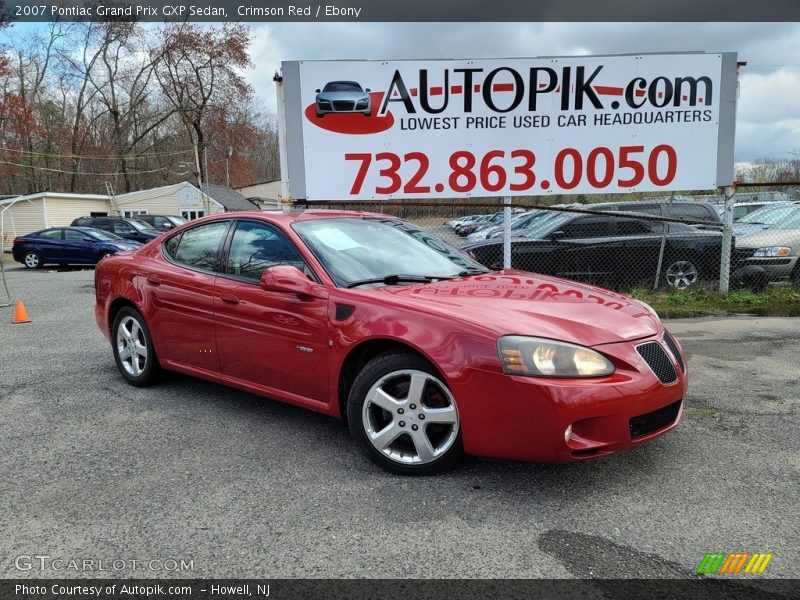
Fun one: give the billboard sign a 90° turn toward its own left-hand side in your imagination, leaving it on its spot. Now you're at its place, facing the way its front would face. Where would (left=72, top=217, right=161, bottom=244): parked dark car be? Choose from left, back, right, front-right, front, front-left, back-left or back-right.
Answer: back-left

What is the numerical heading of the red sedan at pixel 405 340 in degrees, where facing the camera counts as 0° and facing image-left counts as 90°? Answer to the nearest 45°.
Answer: approximately 315°

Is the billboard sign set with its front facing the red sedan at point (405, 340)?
yes

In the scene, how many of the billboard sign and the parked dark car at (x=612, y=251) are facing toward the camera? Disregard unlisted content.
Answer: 1

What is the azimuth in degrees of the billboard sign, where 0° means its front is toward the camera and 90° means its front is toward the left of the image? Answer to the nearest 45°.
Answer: approximately 0°

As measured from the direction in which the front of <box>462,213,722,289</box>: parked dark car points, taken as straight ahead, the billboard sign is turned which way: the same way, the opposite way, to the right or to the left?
to the left

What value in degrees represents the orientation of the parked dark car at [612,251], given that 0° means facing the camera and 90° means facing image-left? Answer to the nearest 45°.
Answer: approximately 90°

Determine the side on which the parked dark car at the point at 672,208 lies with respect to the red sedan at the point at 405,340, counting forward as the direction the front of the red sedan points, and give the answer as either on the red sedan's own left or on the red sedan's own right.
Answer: on the red sedan's own left

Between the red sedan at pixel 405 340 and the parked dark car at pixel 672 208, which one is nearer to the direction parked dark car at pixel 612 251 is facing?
the red sedan

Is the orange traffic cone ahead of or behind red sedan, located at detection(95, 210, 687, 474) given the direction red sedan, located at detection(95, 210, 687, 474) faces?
behind
